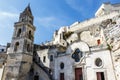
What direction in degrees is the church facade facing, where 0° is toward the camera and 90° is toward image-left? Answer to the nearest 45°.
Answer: approximately 45°
